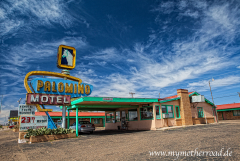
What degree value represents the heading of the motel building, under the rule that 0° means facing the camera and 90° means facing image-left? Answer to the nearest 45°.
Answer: approximately 45°

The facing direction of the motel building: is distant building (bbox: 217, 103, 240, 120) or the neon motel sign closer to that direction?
the neon motel sign

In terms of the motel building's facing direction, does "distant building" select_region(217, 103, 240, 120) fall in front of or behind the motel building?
behind
